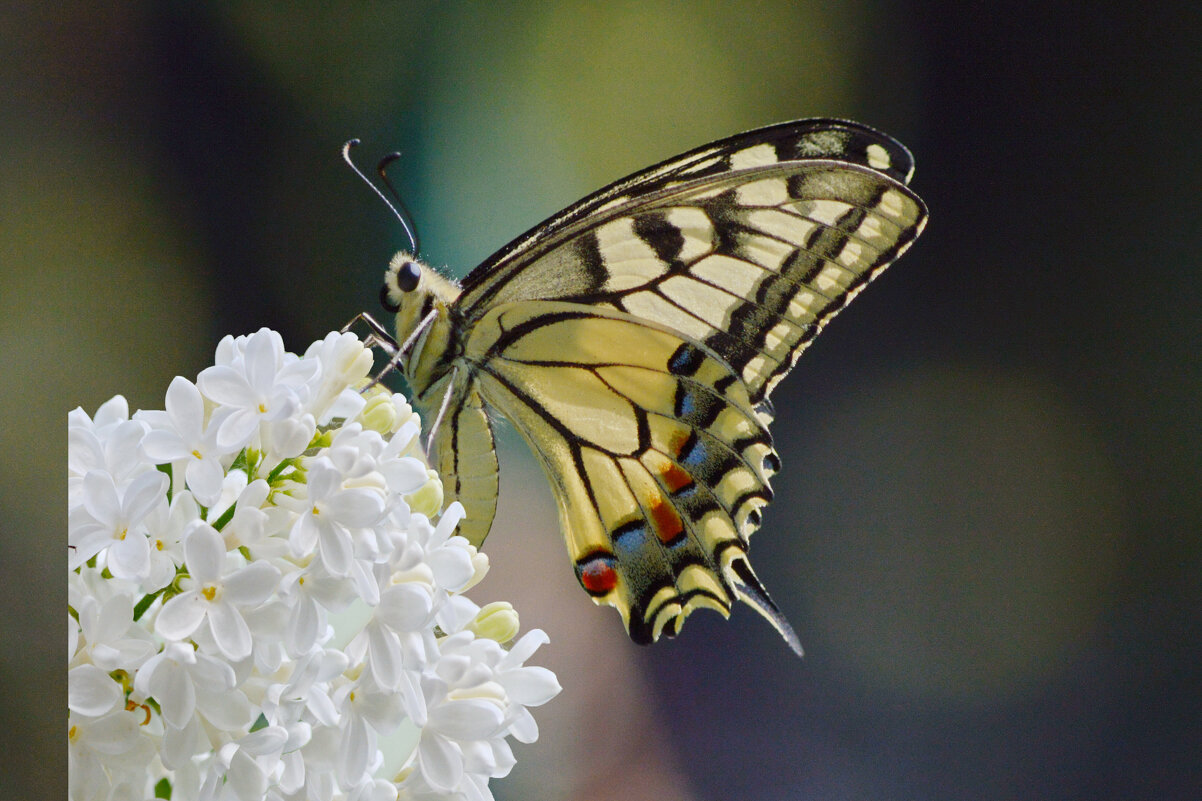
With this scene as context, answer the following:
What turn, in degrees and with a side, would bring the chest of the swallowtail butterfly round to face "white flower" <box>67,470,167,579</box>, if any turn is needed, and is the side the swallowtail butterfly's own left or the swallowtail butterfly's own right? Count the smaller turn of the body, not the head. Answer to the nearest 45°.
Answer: approximately 45° to the swallowtail butterfly's own left

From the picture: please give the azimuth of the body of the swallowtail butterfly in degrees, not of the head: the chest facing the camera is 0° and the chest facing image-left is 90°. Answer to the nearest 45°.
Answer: approximately 90°

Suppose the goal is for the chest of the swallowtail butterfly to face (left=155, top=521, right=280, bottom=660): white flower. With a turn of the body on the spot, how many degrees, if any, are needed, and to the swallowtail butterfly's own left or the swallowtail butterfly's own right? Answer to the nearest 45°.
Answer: approximately 45° to the swallowtail butterfly's own left

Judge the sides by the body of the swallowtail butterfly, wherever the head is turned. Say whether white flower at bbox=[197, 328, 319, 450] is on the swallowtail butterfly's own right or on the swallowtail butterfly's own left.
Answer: on the swallowtail butterfly's own left
